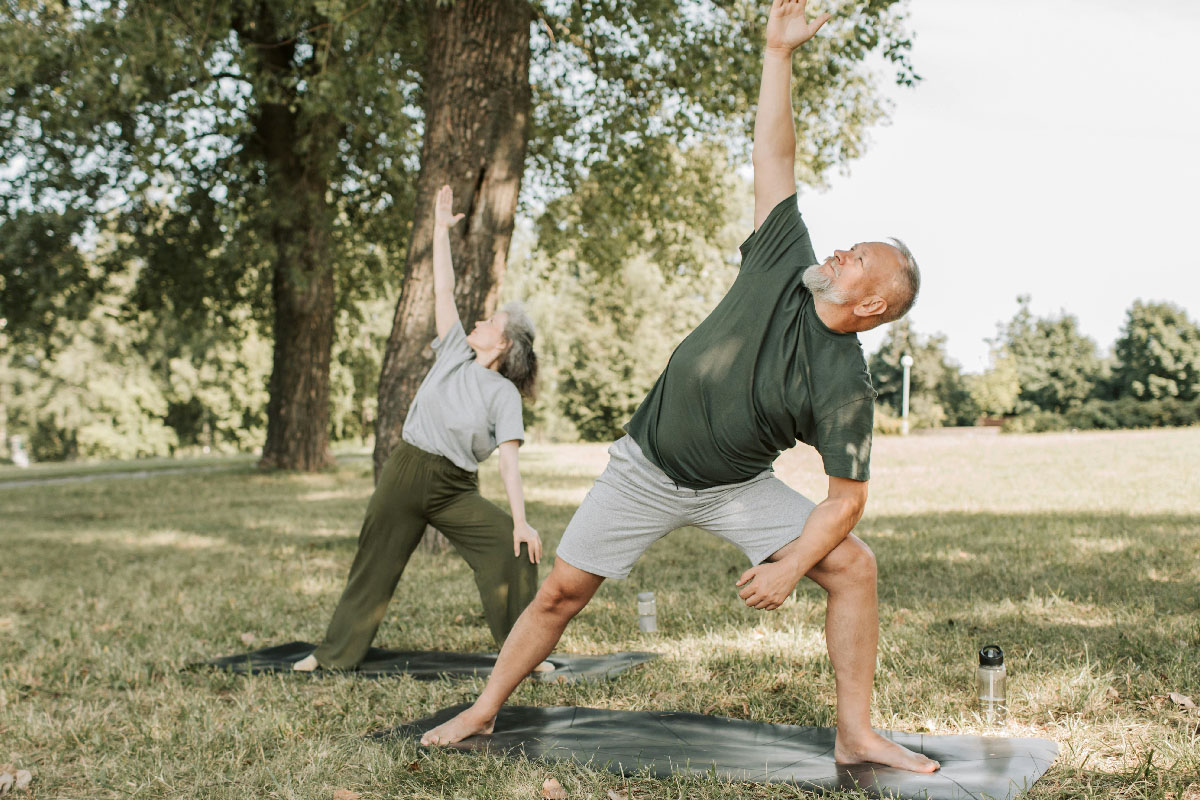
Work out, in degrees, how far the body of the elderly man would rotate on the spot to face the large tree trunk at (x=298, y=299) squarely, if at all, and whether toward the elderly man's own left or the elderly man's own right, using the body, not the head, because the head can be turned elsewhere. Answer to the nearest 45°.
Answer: approximately 135° to the elderly man's own right

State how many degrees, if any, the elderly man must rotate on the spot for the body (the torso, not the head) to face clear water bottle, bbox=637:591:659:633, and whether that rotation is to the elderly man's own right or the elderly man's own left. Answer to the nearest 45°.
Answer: approximately 180°

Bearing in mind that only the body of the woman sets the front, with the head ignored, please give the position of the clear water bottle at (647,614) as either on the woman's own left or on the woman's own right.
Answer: on the woman's own left

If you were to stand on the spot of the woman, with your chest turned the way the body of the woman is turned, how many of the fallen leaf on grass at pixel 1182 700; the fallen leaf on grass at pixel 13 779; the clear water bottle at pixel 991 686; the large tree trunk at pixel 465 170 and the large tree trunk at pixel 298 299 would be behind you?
2

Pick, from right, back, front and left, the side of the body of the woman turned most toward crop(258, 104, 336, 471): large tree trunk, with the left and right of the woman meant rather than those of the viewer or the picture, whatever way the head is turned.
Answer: back

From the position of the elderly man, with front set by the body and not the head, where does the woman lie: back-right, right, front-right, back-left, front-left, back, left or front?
back-right

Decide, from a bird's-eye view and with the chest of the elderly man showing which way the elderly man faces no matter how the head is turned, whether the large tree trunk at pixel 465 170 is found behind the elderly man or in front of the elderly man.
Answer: behind

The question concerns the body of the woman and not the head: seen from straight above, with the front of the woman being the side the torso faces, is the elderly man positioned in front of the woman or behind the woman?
in front

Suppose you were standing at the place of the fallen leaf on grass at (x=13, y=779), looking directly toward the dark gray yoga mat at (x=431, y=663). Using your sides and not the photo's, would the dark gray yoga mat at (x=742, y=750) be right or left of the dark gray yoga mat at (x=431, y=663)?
right

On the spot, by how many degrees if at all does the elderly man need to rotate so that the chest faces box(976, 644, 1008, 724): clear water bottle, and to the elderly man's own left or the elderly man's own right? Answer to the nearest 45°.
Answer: approximately 135° to the elderly man's own left

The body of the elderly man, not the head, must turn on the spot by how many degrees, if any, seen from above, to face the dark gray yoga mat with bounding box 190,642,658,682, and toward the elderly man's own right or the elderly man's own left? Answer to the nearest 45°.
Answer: approximately 135° to the elderly man's own right

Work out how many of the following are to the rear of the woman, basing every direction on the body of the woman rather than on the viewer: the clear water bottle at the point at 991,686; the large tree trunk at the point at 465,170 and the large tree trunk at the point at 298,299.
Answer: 2

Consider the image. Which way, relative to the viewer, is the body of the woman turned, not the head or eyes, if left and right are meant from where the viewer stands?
facing the viewer

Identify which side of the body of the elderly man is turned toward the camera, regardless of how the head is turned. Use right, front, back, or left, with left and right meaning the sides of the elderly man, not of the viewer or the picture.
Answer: front
